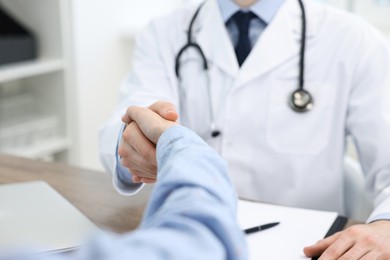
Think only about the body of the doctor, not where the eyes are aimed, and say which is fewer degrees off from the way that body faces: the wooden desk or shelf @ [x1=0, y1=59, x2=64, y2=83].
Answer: the wooden desk

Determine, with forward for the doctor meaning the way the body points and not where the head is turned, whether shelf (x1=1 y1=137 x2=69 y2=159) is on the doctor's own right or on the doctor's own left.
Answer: on the doctor's own right

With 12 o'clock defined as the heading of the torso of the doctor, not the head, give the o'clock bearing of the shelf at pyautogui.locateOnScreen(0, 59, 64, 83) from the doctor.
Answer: The shelf is roughly at 4 o'clock from the doctor.

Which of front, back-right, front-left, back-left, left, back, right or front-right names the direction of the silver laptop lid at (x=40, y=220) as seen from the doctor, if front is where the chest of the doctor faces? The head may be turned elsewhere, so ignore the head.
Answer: front-right

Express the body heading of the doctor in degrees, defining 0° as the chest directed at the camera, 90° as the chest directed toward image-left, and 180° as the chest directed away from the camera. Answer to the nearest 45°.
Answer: approximately 0°
